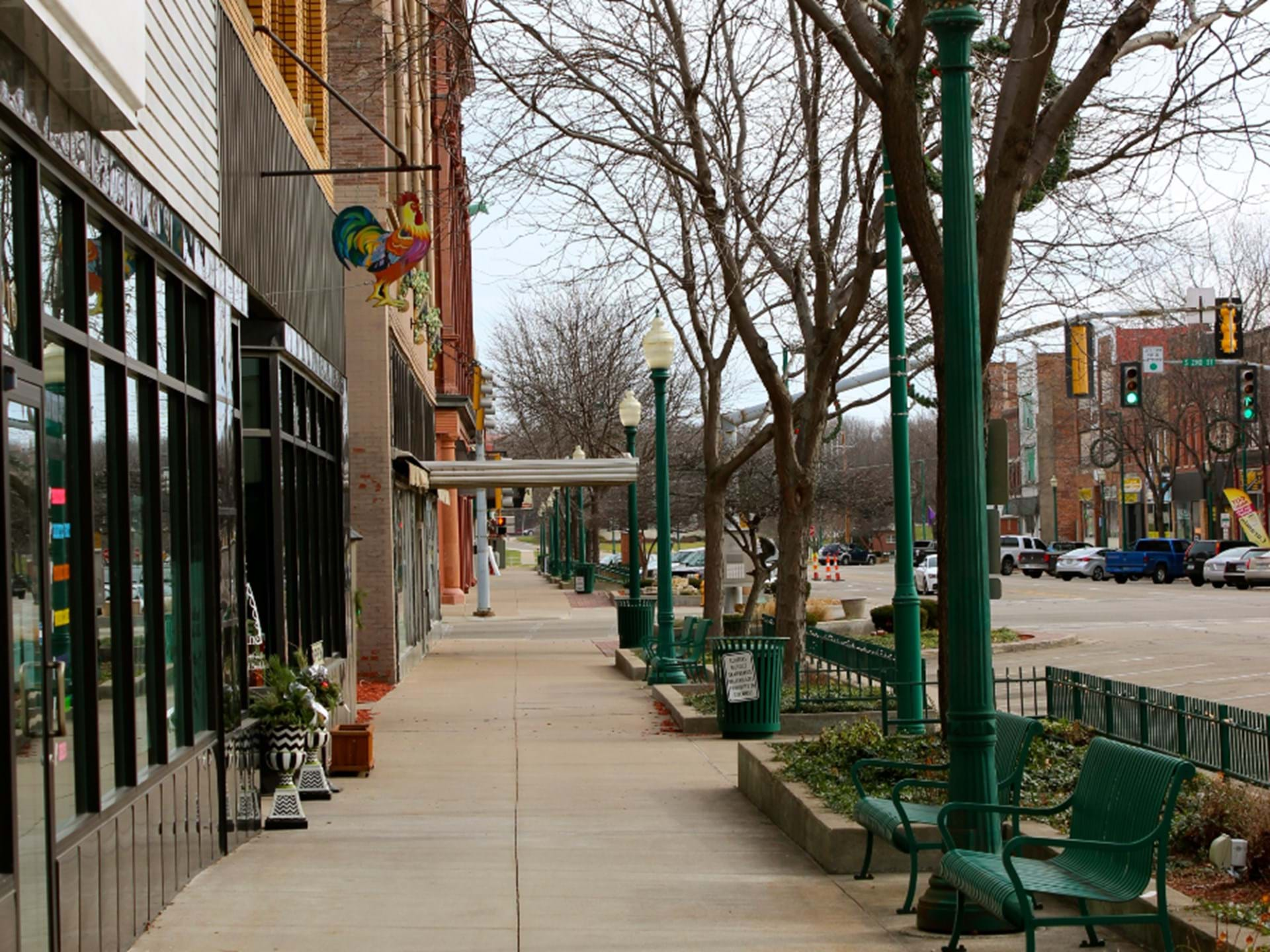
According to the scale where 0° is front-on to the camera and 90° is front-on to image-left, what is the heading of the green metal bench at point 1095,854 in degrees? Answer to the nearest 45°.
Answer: approximately 45°

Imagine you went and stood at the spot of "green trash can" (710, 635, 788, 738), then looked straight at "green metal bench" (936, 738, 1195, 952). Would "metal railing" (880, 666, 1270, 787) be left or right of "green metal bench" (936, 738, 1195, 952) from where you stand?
left

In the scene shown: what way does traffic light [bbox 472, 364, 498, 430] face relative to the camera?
to the viewer's right

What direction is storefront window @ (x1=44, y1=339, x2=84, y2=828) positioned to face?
to the viewer's right

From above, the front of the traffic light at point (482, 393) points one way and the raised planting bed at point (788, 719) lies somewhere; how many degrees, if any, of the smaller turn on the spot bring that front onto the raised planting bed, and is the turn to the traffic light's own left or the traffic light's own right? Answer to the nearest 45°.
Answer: approximately 90° to the traffic light's own right

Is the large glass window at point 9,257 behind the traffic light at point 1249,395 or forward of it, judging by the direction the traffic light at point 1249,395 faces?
forward

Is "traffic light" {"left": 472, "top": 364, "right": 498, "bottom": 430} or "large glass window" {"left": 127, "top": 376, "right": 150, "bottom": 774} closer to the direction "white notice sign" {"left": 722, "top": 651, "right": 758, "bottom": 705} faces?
the large glass window

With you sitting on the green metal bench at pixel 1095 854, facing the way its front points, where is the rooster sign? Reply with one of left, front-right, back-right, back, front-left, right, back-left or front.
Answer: right

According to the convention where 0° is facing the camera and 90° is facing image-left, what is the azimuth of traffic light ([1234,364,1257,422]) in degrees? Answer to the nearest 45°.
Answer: approximately 0°
